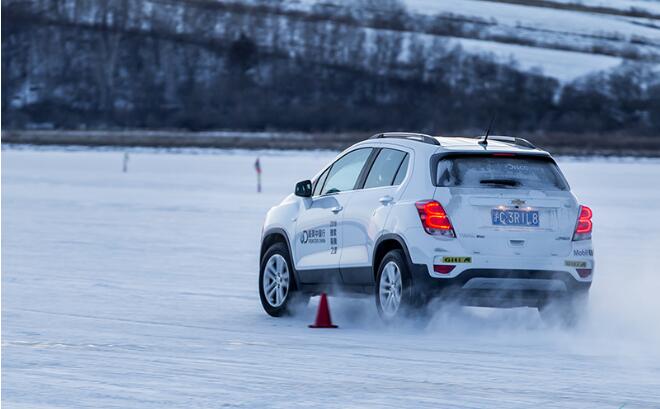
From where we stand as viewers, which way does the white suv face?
facing away from the viewer and to the left of the viewer
